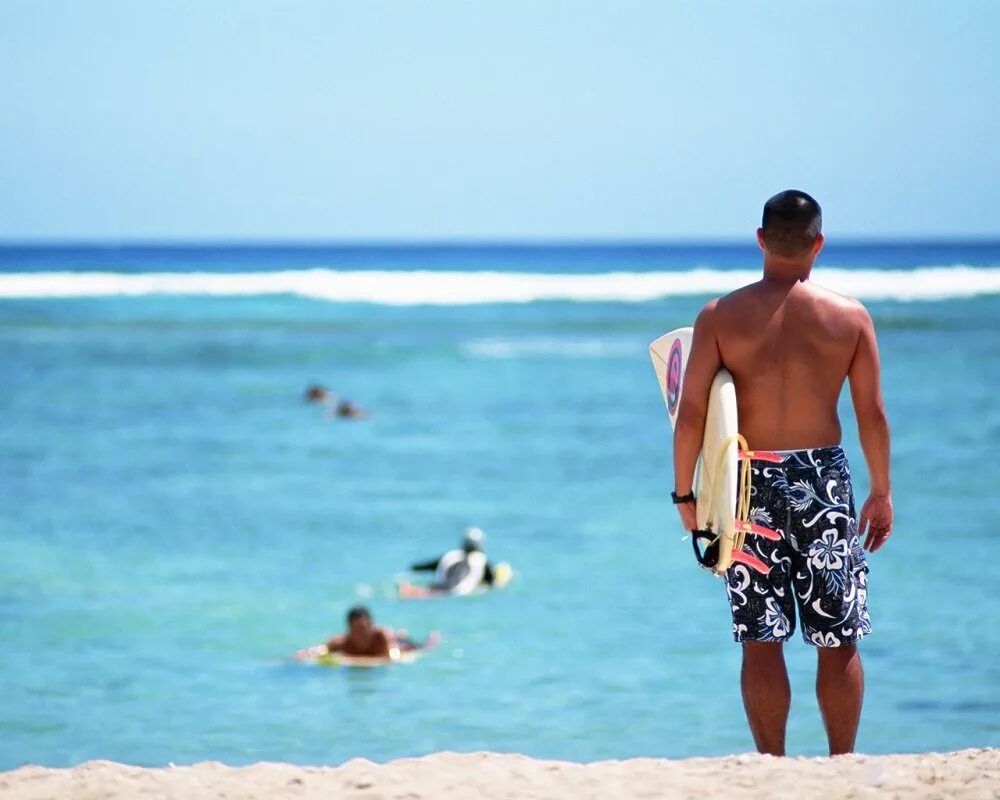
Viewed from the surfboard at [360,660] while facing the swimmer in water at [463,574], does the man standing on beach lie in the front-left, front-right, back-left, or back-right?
back-right

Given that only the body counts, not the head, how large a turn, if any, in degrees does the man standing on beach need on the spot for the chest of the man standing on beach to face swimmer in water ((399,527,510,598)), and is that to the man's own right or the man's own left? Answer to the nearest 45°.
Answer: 0° — they already face them

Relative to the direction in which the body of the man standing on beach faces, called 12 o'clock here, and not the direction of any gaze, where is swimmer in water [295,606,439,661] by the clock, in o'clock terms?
The swimmer in water is roughly at 11 o'clock from the man standing on beach.

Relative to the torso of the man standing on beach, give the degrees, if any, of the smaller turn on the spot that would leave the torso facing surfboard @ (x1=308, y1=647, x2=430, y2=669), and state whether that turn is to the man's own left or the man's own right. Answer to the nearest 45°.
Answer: approximately 45° to the man's own left

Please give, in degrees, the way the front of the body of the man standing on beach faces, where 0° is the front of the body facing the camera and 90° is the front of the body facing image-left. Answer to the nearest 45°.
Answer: approximately 180°

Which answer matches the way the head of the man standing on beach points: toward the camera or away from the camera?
away from the camera
